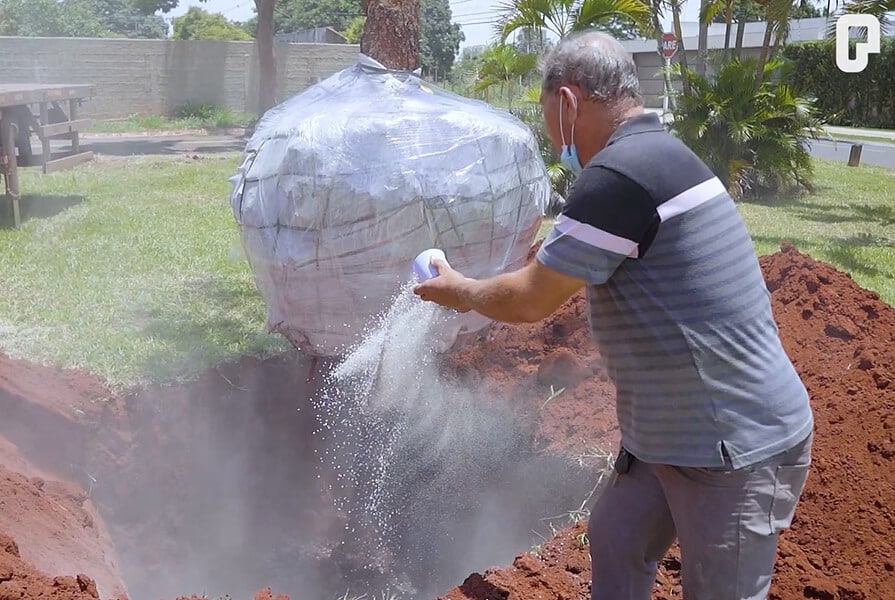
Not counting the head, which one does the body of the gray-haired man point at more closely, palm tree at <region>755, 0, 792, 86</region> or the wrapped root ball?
the wrapped root ball

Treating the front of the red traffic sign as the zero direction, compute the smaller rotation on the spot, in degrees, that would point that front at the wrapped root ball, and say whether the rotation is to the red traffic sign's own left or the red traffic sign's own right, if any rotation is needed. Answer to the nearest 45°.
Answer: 0° — it already faces it

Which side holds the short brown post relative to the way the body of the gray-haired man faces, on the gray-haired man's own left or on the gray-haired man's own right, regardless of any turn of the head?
on the gray-haired man's own right

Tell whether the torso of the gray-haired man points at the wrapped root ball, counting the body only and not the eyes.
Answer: yes

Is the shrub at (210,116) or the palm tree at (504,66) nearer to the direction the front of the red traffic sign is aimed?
the palm tree

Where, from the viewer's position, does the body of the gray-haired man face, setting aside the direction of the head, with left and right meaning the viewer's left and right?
facing away from the viewer and to the left of the viewer

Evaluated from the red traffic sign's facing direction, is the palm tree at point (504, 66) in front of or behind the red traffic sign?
in front

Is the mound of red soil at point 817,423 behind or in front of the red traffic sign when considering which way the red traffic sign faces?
in front

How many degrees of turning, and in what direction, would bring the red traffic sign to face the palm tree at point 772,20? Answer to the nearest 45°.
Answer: approximately 45° to its left

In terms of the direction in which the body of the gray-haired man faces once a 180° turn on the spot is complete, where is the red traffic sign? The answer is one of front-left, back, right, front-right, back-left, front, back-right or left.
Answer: back-left

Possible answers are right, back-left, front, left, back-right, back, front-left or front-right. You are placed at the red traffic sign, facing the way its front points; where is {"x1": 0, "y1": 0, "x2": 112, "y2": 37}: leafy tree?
back-right

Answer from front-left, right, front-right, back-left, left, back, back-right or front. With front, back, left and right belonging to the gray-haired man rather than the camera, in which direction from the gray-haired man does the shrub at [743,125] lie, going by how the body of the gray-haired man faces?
front-right

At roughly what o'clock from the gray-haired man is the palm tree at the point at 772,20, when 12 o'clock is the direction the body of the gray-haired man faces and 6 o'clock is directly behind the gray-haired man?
The palm tree is roughly at 2 o'clock from the gray-haired man.

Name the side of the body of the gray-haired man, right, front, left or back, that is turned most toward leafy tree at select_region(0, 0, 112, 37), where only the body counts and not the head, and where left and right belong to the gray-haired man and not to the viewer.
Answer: front
